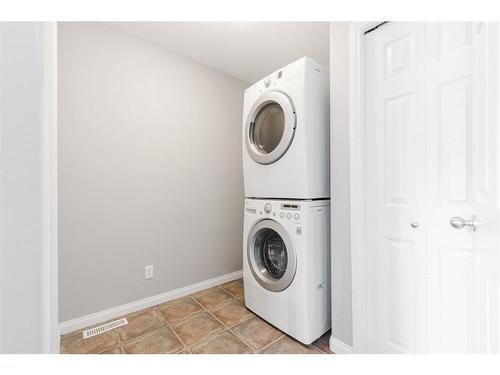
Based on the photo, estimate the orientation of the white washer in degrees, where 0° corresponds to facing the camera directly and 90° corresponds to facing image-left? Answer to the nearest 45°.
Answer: approximately 45°

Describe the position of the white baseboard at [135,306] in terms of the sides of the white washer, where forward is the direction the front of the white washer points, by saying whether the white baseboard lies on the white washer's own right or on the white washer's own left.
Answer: on the white washer's own right

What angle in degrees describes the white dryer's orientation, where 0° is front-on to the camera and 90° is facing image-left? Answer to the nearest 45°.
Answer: approximately 45°

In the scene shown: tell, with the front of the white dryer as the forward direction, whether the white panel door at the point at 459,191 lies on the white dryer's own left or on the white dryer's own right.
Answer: on the white dryer's own left

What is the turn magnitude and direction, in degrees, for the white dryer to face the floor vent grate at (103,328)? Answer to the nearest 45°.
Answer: approximately 45° to its right

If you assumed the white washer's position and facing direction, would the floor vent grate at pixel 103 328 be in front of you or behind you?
in front
